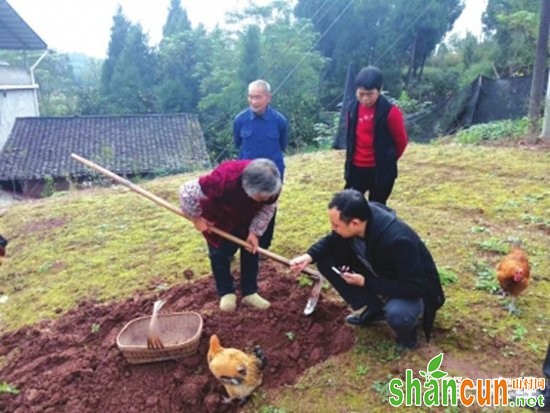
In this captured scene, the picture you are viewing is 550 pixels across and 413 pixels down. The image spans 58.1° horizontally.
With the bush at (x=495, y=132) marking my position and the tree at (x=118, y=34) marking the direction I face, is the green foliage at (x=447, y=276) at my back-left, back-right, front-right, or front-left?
back-left

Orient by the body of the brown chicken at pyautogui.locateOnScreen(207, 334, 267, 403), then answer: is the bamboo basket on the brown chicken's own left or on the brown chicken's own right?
on the brown chicken's own right

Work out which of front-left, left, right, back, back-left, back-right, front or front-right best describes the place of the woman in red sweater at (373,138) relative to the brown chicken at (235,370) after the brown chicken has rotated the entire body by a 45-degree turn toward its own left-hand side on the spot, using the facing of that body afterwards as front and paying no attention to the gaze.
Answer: back

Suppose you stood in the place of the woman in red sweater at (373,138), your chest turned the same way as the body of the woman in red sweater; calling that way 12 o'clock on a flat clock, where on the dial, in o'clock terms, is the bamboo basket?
The bamboo basket is roughly at 12 o'clock from the woman in red sweater.

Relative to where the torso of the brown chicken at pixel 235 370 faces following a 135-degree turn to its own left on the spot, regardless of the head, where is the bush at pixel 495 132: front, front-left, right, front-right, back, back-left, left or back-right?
left

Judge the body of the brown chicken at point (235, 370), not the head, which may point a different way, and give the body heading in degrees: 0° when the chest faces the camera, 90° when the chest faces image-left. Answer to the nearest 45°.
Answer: approximately 90°

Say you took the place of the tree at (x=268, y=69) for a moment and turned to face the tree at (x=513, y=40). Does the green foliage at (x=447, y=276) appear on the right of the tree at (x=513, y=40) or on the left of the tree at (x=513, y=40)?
right

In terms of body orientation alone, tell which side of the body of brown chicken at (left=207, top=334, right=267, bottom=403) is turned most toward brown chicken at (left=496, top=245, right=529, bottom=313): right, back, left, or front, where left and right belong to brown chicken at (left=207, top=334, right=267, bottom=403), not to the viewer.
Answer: back

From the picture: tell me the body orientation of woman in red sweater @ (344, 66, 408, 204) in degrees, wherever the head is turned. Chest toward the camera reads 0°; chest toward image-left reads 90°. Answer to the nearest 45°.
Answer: approximately 45°

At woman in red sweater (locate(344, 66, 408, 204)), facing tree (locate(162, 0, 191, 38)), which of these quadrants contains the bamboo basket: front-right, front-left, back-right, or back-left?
back-left
